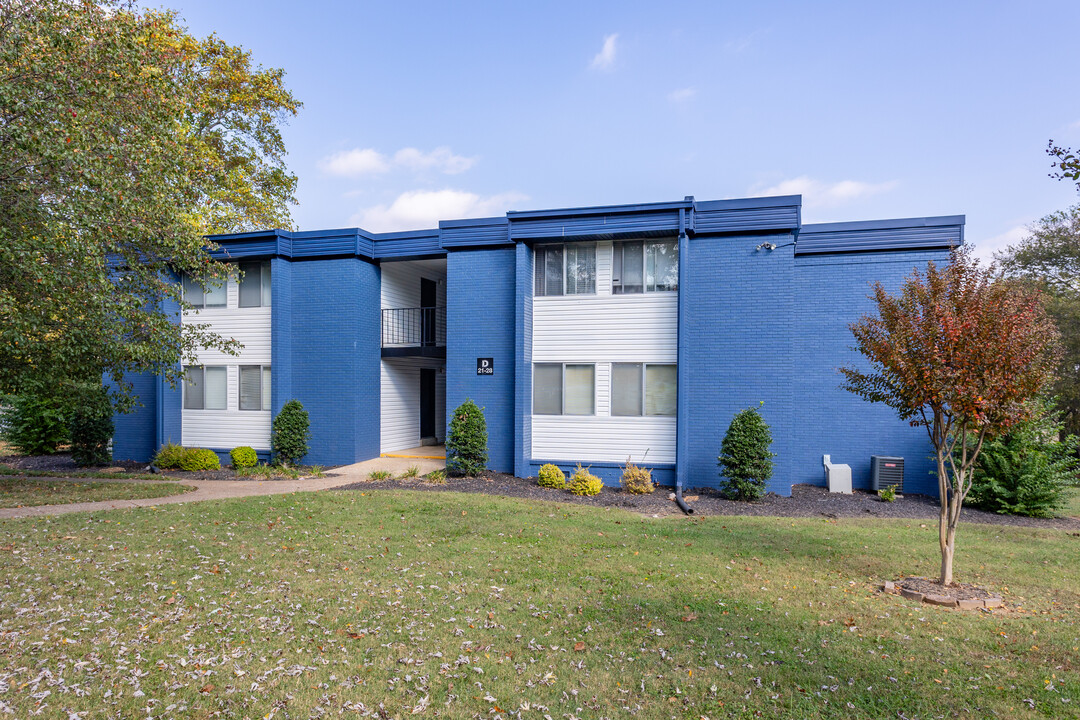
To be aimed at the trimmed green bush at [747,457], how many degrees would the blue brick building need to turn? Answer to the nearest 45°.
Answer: approximately 45° to its left

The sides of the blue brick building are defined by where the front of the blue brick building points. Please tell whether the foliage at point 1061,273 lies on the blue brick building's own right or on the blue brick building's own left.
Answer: on the blue brick building's own left

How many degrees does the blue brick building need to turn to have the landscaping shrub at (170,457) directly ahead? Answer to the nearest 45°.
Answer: approximately 90° to its right

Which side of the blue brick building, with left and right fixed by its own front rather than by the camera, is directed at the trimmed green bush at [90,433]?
right

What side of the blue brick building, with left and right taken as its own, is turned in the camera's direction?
front

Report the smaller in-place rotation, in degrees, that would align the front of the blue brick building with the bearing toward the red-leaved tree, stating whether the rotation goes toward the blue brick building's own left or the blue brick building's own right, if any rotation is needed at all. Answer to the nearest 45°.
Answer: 0° — it already faces it
